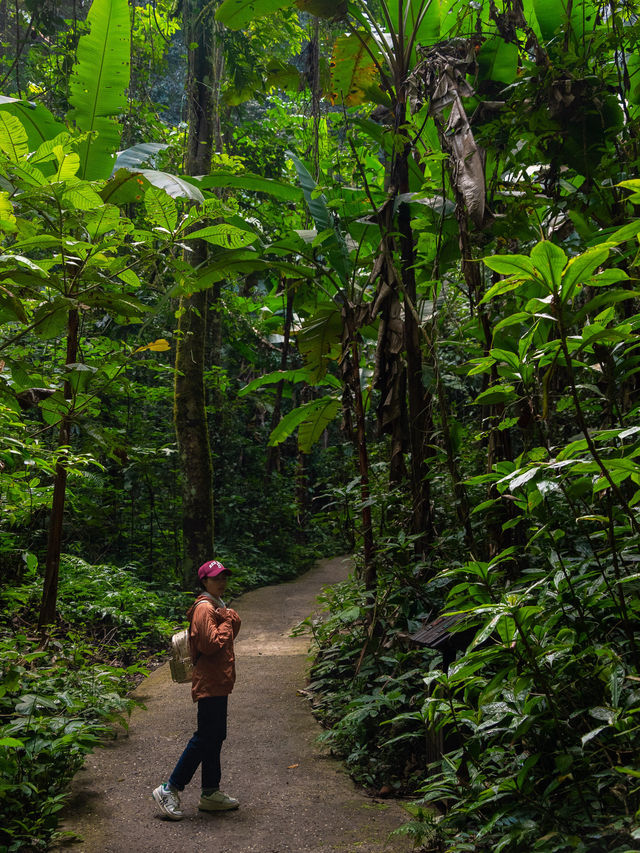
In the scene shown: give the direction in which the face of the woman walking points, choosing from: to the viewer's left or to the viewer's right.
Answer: to the viewer's right

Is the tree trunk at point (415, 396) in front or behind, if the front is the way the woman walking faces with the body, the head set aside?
in front

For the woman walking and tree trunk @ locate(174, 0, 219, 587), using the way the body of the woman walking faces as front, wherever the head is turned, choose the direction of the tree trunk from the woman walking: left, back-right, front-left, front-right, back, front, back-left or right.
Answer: left

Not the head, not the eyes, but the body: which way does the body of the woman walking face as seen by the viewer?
to the viewer's right
